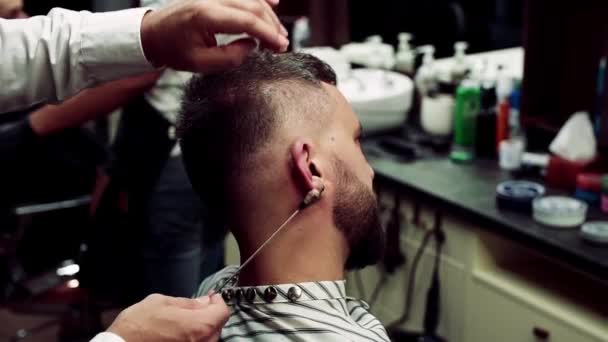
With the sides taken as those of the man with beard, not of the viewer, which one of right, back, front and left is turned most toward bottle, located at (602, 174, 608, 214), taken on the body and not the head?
front

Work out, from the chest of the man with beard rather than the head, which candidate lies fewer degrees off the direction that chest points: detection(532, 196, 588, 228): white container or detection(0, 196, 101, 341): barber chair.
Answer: the white container

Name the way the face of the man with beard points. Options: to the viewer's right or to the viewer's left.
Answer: to the viewer's right

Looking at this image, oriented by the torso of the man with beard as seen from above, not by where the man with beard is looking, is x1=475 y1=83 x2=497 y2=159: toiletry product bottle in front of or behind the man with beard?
in front

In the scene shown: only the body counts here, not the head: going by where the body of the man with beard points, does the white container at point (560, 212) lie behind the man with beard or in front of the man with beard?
in front

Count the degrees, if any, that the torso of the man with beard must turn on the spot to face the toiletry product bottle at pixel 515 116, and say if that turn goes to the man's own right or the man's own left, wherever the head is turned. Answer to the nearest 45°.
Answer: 0° — they already face it

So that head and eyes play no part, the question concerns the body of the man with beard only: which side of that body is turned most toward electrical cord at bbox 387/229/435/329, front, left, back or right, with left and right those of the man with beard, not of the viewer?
front

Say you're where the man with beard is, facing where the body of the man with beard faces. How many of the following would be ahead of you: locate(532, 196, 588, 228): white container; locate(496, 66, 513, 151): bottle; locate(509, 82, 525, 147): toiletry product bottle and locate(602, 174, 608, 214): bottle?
4

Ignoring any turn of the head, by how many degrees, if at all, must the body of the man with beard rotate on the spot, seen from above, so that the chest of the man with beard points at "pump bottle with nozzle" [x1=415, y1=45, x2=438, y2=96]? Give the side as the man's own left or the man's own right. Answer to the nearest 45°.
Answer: approximately 45° to the man's own left

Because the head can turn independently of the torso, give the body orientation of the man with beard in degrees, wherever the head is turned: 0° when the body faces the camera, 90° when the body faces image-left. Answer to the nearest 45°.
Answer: approximately 225°

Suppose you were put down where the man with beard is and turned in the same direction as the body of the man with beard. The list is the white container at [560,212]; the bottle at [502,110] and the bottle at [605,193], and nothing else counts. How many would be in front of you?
3
